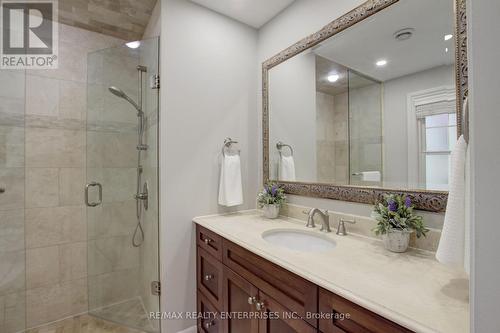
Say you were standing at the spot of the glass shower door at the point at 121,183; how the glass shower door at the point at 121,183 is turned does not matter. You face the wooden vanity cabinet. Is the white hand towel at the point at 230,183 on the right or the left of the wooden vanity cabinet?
left

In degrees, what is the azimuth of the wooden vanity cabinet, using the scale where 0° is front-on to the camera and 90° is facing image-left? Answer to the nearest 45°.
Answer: approximately 45°

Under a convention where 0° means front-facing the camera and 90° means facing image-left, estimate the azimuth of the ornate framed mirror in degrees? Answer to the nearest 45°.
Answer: approximately 45°

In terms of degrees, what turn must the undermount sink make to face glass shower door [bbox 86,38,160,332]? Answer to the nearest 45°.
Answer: approximately 45° to its right

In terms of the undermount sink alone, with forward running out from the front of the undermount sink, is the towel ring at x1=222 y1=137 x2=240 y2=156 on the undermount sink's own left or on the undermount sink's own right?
on the undermount sink's own right

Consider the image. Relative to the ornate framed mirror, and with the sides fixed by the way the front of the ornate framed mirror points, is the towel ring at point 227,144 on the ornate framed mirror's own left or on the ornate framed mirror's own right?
on the ornate framed mirror's own right

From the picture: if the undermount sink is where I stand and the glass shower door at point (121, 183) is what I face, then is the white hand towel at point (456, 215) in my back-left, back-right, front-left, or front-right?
back-left
